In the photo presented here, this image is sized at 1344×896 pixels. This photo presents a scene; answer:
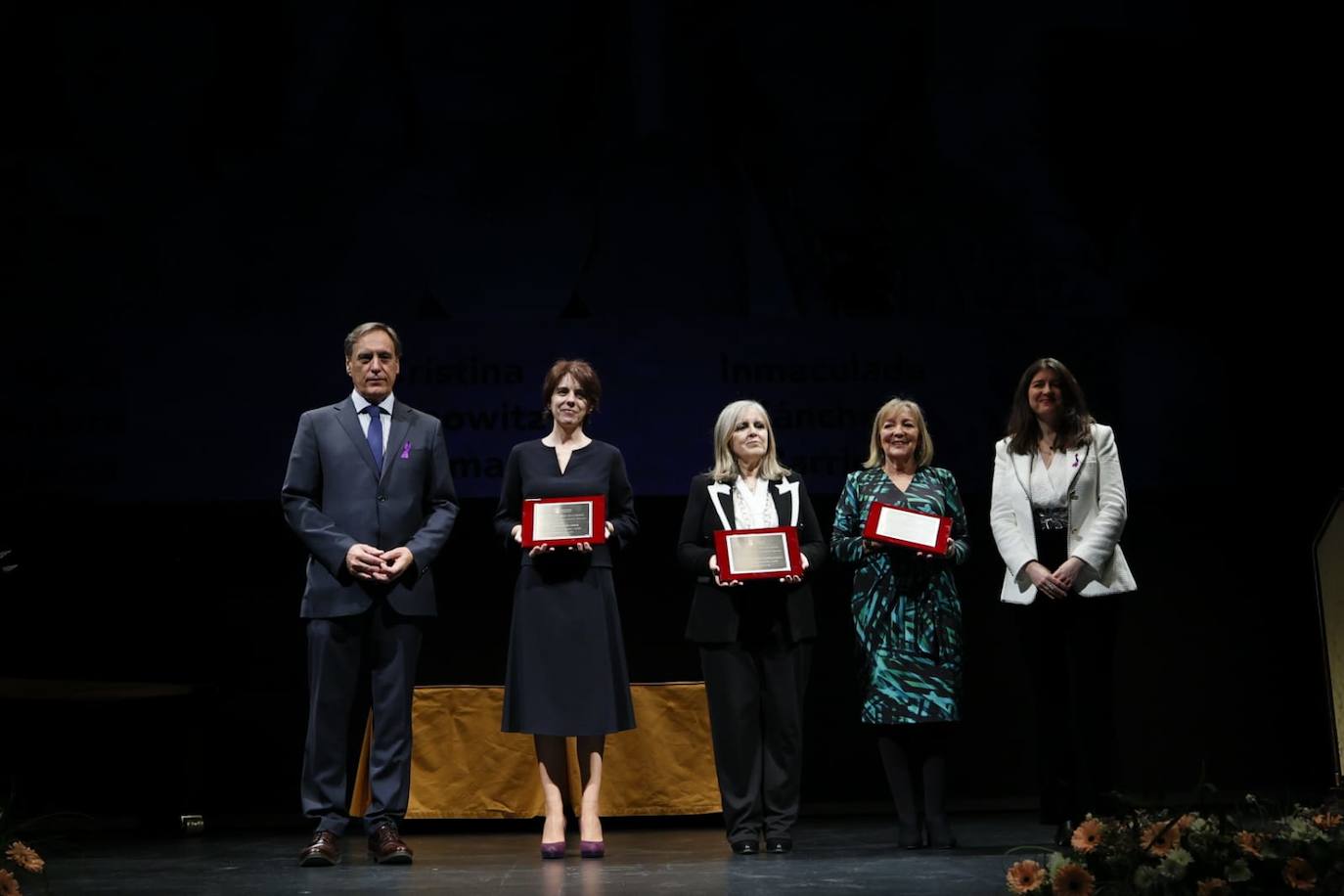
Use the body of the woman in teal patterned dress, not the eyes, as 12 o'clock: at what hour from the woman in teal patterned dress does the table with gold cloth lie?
The table with gold cloth is roughly at 4 o'clock from the woman in teal patterned dress.

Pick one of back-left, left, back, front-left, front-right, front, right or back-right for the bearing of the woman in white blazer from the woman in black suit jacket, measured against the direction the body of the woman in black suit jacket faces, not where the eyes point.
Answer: left

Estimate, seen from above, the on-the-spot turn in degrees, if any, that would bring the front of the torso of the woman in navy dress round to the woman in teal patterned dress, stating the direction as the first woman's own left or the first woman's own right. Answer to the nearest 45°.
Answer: approximately 90° to the first woman's own left

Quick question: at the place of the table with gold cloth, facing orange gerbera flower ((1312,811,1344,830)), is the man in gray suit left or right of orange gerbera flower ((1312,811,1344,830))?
right

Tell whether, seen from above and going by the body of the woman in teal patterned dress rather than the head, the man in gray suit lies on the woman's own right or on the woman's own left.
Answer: on the woman's own right

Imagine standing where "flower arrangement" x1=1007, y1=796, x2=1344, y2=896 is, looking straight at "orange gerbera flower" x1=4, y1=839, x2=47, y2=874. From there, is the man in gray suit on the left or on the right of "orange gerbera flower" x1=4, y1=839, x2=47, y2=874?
right

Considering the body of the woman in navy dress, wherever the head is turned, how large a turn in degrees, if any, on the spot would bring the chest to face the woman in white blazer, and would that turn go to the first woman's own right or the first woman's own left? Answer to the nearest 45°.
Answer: approximately 90° to the first woman's own left

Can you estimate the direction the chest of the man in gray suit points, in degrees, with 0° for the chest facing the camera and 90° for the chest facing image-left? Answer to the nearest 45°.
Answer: approximately 0°

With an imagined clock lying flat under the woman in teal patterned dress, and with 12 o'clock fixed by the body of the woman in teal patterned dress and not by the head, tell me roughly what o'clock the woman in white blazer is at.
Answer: The woman in white blazer is roughly at 9 o'clock from the woman in teal patterned dress.

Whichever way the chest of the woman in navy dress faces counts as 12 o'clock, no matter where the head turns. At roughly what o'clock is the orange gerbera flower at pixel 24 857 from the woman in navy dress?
The orange gerbera flower is roughly at 1 o'clock from the woman in navy dress.

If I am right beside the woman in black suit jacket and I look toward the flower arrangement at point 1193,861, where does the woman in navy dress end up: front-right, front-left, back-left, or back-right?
back-right

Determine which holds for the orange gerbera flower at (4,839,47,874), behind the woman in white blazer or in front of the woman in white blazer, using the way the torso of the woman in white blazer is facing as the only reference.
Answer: in front

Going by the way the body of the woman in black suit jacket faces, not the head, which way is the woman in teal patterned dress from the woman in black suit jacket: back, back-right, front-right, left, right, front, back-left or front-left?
left
